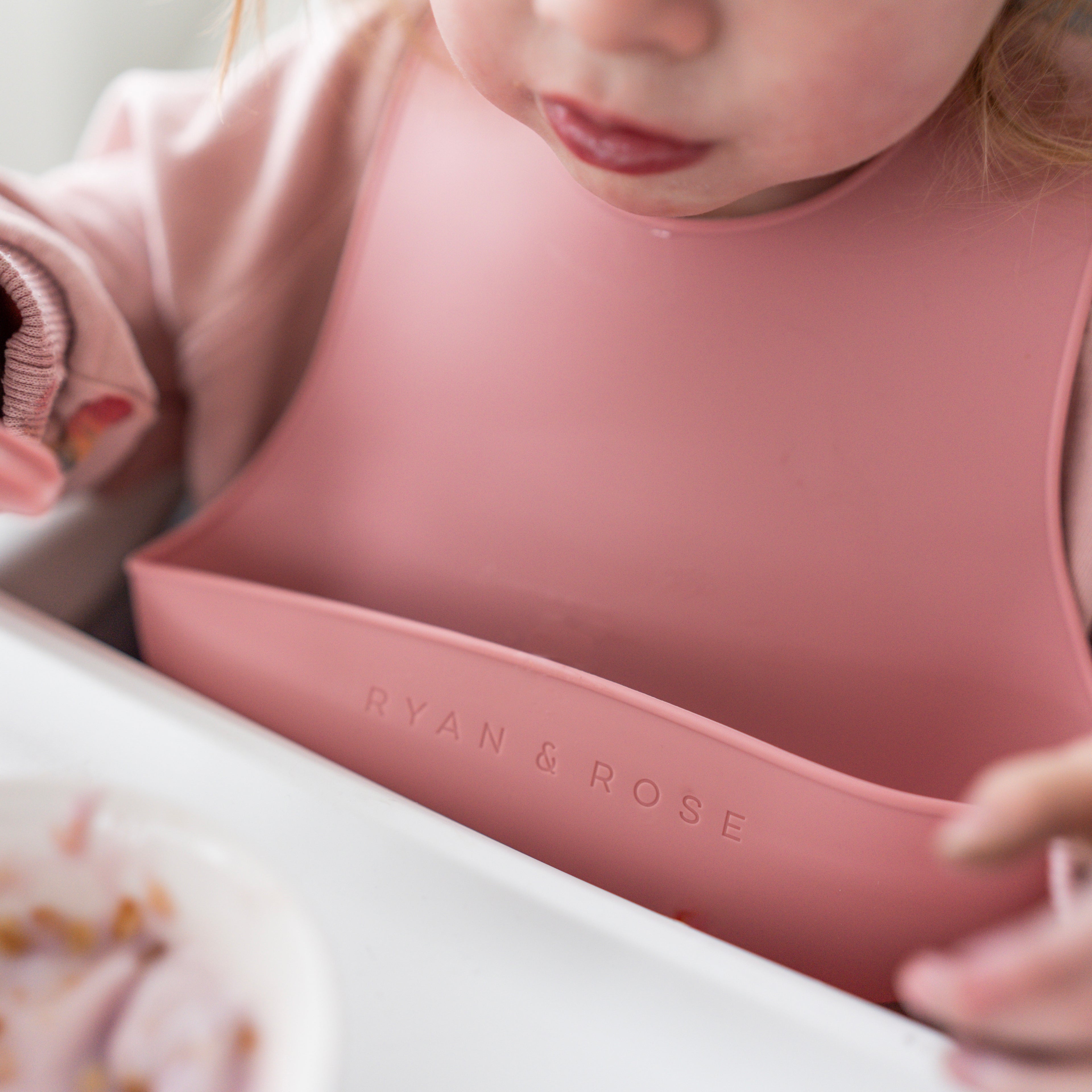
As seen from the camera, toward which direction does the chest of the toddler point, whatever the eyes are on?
toward the camera
